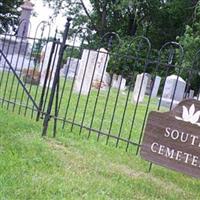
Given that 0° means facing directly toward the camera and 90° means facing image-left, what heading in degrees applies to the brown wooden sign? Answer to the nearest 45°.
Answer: approximately 0°

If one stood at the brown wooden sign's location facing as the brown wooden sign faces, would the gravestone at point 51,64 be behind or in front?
behind

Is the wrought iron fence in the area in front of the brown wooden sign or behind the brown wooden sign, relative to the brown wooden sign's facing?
behind
